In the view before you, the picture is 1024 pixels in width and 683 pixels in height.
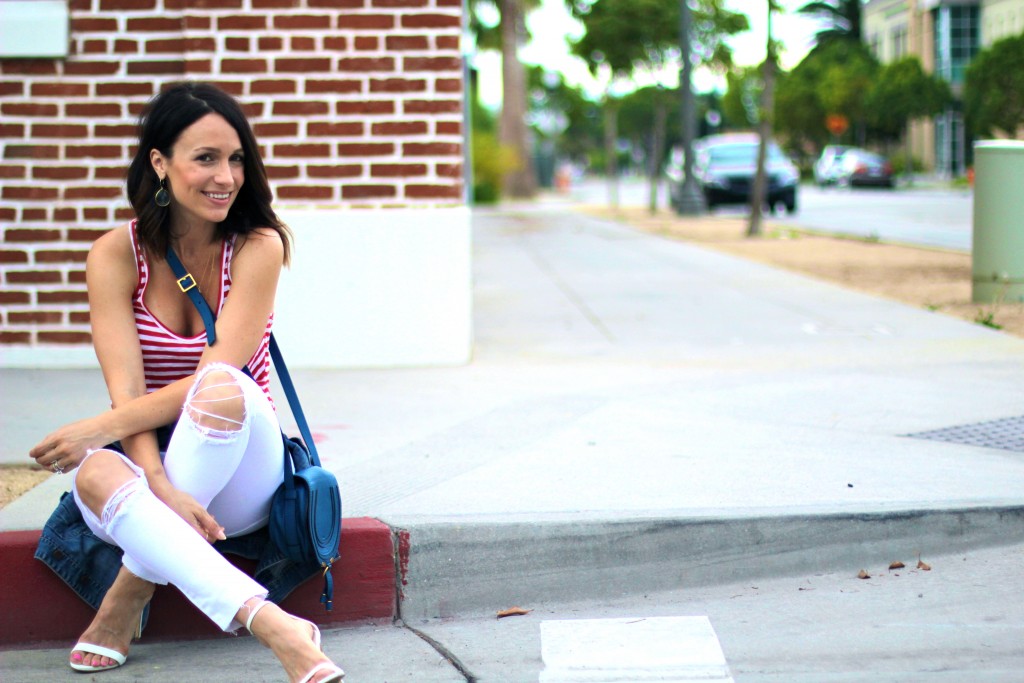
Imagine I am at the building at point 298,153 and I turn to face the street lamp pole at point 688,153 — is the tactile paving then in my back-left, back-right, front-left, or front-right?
back-right

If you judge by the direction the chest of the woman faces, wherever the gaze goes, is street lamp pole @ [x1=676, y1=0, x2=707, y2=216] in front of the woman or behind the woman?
behind

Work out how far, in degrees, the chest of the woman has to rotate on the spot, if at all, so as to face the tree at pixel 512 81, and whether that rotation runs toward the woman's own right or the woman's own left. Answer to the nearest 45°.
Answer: approximately 180°

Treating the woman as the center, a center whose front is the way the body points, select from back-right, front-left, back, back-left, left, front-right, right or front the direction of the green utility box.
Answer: back-left

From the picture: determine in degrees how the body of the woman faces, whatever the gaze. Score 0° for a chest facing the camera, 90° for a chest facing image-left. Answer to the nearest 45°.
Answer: approximately 0°

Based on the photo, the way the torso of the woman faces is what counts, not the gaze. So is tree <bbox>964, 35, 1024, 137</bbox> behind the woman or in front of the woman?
behind

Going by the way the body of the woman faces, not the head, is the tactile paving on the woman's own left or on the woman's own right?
on the woman's own left

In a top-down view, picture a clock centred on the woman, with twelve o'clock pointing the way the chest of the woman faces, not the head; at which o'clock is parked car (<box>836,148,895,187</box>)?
The parked car is roughly at 7 o'clock from the woman.
